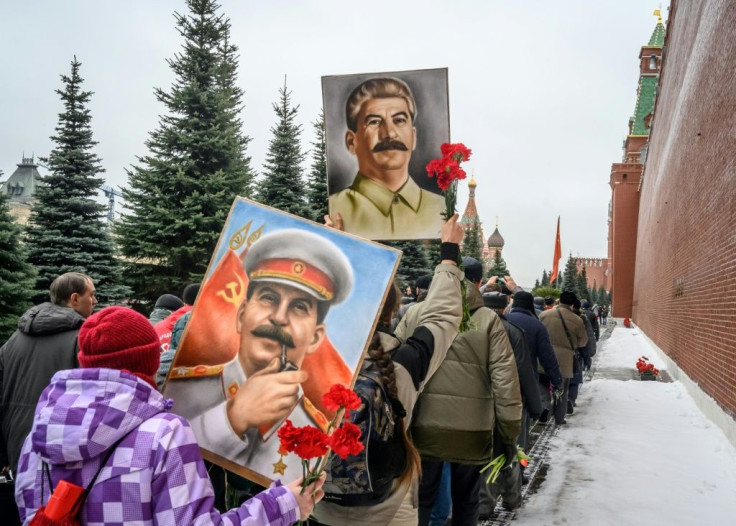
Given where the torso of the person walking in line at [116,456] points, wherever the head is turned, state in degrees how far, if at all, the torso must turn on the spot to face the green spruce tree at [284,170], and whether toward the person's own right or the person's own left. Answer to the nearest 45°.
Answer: approximately 45° to the person's own left

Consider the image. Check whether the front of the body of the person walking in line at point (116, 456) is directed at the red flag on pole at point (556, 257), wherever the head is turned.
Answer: yes

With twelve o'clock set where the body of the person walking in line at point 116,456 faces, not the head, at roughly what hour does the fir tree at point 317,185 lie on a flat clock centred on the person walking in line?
The fir tree is roughly at 11 o'clock from the person walking in line.

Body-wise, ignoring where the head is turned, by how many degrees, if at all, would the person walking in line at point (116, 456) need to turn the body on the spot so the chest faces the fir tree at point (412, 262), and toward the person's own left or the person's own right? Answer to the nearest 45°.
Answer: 0° — they already face it

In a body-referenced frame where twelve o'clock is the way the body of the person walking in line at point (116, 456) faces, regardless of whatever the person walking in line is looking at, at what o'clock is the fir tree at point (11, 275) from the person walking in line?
The fir tree is roughly at 10 o'clock from the person walking in line.

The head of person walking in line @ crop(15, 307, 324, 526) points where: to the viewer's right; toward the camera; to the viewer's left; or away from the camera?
away from the camera

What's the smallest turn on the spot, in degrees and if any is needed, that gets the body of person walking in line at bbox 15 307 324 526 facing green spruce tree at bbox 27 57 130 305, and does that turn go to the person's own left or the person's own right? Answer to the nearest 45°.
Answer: approximately 45° to the person's own left

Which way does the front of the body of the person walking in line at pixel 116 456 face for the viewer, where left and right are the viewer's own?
facing away from the viewer and to the right of the viewer
